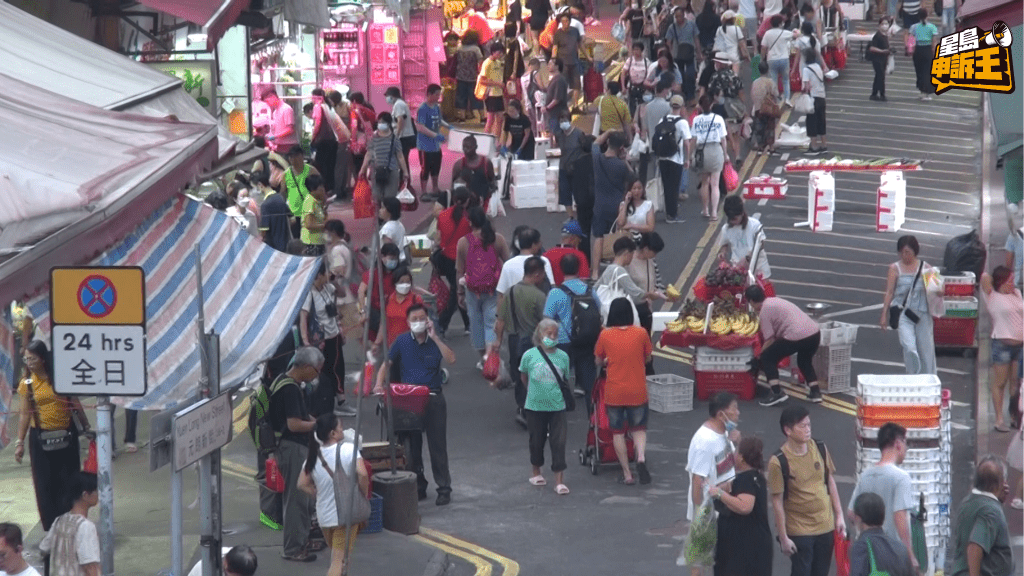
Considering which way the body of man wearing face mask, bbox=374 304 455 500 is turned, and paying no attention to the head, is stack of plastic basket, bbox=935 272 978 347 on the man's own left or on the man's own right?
on the man's own left

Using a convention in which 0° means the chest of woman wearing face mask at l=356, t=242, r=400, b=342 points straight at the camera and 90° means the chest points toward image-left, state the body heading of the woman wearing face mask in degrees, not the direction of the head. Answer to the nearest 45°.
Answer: approximately 315°

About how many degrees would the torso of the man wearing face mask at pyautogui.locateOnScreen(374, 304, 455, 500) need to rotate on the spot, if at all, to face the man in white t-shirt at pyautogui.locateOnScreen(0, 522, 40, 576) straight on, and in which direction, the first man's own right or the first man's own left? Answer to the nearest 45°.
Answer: approximately 45° to the first man's own right

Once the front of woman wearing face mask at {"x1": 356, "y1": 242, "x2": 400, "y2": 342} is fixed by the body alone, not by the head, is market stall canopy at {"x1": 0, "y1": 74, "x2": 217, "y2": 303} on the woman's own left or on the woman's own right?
on the woman's own right

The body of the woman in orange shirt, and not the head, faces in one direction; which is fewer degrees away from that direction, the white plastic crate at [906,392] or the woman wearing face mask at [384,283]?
the woman wearing face mask

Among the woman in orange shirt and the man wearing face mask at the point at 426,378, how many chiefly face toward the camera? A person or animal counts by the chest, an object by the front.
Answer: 1

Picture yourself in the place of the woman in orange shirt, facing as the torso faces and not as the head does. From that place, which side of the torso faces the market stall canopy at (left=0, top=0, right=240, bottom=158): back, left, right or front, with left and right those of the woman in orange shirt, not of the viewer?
left

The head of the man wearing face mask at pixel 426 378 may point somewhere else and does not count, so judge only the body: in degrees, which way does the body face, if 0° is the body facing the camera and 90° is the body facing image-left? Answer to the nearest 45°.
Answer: approximately 0°

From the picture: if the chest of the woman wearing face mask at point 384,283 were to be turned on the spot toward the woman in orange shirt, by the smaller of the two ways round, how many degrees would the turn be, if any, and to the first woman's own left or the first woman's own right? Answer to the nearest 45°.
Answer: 0° — they already face them

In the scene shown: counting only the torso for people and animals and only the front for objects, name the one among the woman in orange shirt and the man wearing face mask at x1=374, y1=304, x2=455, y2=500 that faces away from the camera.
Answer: the woman in orange shirt

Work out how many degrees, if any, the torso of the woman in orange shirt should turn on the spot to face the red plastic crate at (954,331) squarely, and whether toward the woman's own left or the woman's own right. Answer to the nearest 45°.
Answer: approximately 45° to the woman's own right

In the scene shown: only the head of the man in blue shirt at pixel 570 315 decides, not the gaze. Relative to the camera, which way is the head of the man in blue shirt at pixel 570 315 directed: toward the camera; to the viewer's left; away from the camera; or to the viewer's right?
away from the camera

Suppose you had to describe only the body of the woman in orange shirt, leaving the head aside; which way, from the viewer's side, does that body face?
away from the camera
